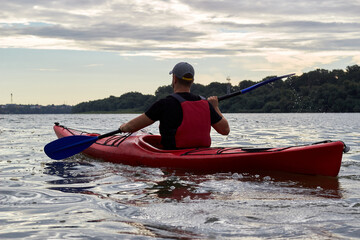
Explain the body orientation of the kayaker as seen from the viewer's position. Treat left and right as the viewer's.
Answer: facing away from the viewer and to the left of the viewer
